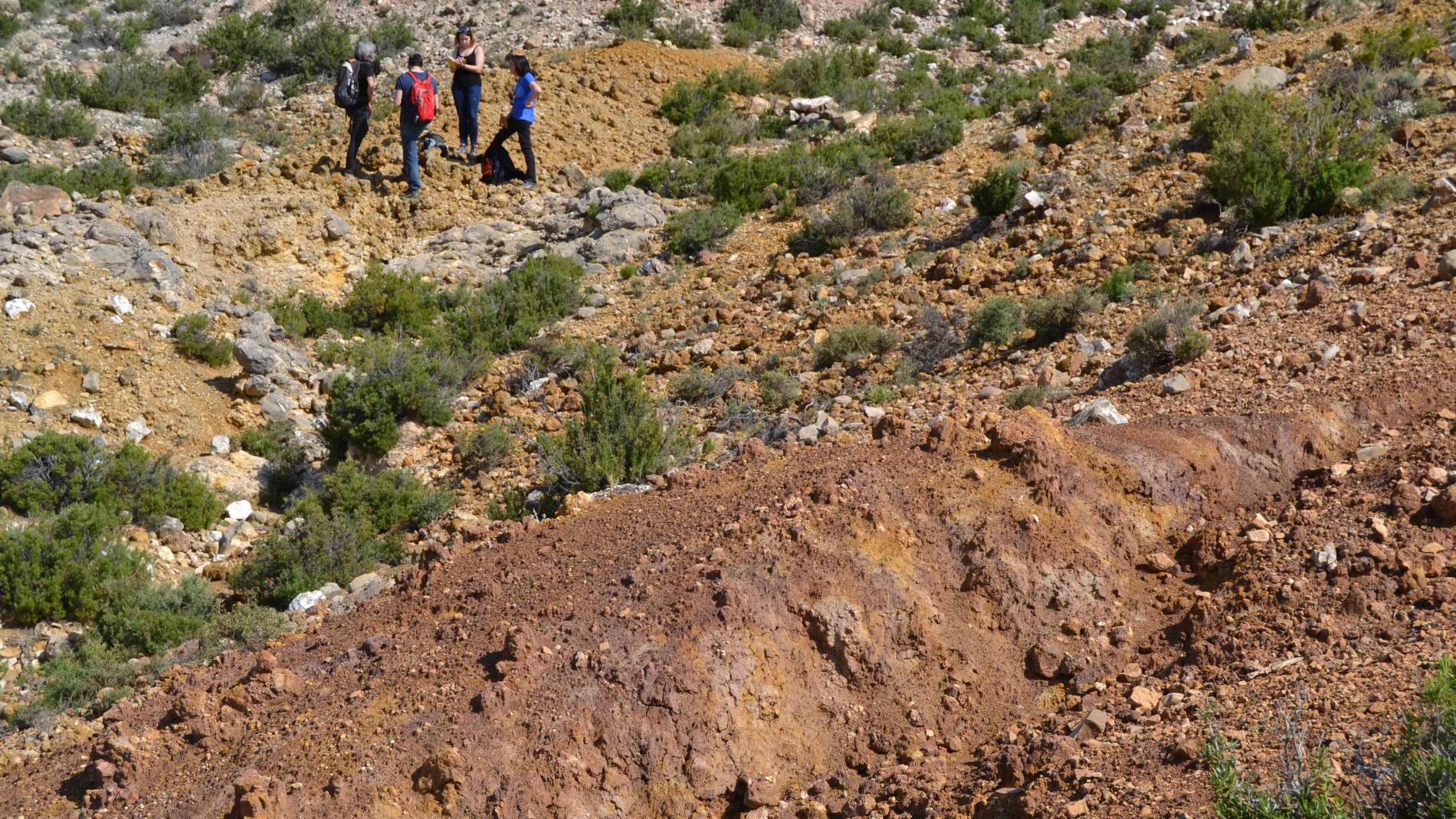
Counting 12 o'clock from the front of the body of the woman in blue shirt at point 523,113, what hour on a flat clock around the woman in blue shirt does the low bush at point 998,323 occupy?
The low bush is roughly at 8 o'clock from the woman in blue shirt.

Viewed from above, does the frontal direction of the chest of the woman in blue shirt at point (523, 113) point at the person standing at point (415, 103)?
yes

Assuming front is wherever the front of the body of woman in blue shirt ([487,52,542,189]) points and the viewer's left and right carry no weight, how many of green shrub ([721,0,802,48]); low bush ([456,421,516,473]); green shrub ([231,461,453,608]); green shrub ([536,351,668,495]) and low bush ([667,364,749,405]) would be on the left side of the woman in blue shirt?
4

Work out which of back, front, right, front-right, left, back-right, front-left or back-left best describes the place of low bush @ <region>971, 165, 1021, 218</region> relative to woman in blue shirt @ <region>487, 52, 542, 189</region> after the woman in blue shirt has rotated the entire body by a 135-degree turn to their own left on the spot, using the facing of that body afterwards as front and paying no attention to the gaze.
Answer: front

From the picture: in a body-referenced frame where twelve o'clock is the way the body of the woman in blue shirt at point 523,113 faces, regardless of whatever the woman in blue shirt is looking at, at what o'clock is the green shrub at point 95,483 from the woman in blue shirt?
The green shrub is roughly at 10 o'clock from the woman in blue shirt.

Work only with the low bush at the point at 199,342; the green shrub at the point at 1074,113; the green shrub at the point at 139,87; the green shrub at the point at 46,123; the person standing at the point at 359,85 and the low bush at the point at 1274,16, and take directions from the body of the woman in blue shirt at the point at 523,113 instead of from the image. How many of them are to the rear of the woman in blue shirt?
2

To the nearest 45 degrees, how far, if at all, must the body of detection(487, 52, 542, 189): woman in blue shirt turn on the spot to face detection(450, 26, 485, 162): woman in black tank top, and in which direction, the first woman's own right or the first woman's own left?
approximately 45° to the first woman's own right

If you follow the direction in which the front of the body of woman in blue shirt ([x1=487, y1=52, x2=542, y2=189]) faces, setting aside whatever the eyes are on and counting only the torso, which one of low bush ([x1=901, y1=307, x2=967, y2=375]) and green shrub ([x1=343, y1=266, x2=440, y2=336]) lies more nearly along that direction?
the green shrub

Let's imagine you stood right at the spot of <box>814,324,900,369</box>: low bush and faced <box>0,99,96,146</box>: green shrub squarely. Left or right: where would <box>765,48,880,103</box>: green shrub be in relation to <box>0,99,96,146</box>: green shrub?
right

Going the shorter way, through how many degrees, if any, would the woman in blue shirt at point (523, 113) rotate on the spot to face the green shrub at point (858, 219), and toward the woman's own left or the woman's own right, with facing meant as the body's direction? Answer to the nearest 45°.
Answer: approximately 135° to the woman's own left

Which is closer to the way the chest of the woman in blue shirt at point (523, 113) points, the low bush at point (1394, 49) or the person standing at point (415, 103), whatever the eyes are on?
the person standing

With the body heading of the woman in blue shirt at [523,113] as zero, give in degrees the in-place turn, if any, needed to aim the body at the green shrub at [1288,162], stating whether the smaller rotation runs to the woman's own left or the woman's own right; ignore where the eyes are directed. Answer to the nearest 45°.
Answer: approximately 135° to the woman's own left

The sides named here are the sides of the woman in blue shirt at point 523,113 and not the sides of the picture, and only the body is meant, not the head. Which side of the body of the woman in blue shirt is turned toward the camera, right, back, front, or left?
left

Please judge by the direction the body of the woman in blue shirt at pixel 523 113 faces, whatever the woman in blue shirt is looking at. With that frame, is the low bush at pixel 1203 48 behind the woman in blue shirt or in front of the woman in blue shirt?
behind

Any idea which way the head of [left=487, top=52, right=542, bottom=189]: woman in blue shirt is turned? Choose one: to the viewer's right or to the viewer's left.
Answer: to the viewer's left

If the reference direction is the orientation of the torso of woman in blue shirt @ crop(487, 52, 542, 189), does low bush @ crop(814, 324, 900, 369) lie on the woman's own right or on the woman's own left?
on the woman's own left

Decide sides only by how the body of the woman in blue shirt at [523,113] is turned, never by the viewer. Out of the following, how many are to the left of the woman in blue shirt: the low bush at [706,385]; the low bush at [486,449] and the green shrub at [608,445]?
3

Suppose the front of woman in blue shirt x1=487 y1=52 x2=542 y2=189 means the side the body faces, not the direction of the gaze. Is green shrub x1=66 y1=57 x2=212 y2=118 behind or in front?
in front
